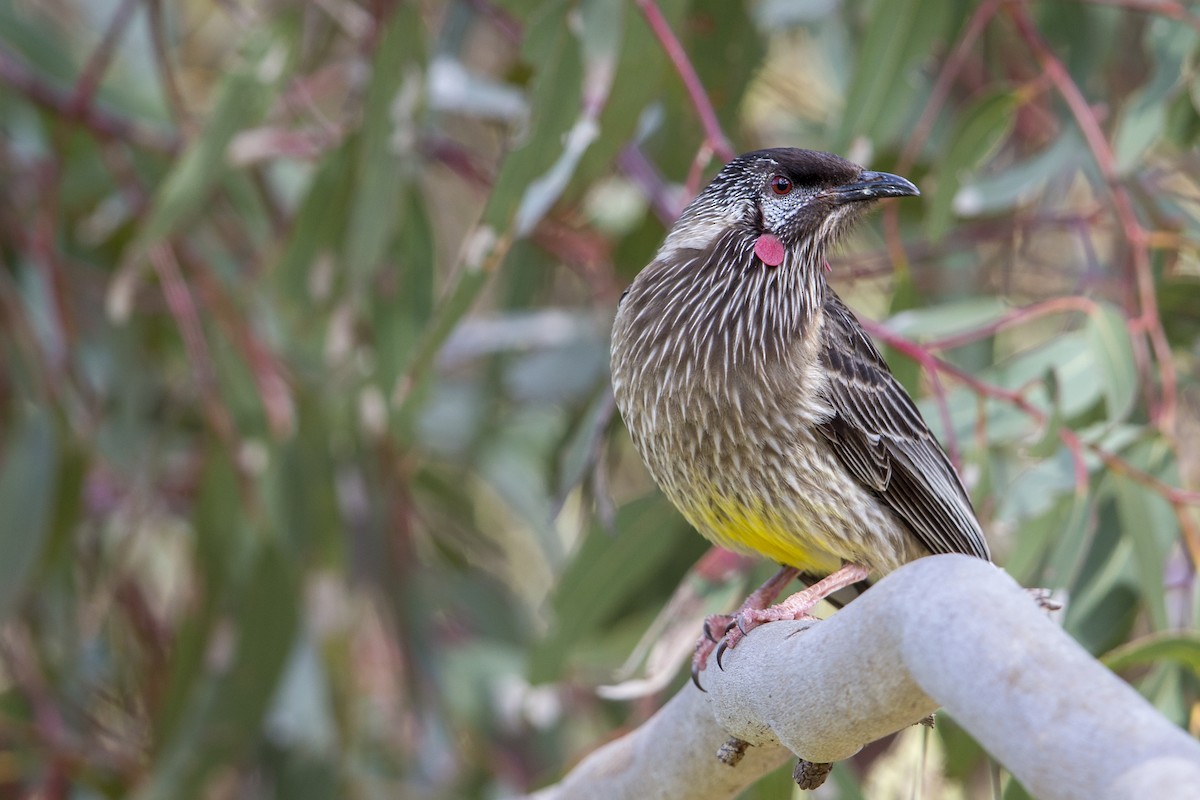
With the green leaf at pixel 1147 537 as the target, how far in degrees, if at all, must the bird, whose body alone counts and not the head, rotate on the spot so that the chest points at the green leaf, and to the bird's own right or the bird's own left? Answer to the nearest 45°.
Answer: approximately 180°

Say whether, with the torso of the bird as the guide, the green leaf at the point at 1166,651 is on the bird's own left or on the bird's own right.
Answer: on the bird's own left

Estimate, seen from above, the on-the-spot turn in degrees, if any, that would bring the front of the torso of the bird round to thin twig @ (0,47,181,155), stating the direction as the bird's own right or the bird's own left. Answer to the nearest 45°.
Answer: approximately 90° to the bird's own right

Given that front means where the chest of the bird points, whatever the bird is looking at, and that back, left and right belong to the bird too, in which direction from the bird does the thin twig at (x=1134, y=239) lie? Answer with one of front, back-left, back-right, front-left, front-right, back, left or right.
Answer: back

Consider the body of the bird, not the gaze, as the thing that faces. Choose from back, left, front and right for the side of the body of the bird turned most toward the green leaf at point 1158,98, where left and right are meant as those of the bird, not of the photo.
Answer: back

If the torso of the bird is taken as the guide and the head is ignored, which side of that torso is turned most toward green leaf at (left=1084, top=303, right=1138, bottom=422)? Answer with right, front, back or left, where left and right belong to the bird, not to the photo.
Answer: back

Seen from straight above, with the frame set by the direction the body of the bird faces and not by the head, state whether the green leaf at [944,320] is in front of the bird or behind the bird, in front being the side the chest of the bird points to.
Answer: behind

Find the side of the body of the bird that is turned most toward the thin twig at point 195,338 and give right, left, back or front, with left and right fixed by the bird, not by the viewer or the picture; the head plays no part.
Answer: right

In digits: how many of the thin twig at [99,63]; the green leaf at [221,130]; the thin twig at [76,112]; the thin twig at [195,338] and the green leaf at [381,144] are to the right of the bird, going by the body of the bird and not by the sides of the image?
5

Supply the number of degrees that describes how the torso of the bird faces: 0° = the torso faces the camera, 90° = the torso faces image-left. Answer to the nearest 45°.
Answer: approximately 45°

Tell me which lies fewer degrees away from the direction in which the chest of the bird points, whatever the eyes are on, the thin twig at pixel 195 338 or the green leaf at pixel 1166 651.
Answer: the thin twig

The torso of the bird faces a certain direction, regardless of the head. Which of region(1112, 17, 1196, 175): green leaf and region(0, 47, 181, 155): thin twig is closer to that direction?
the thin twig
